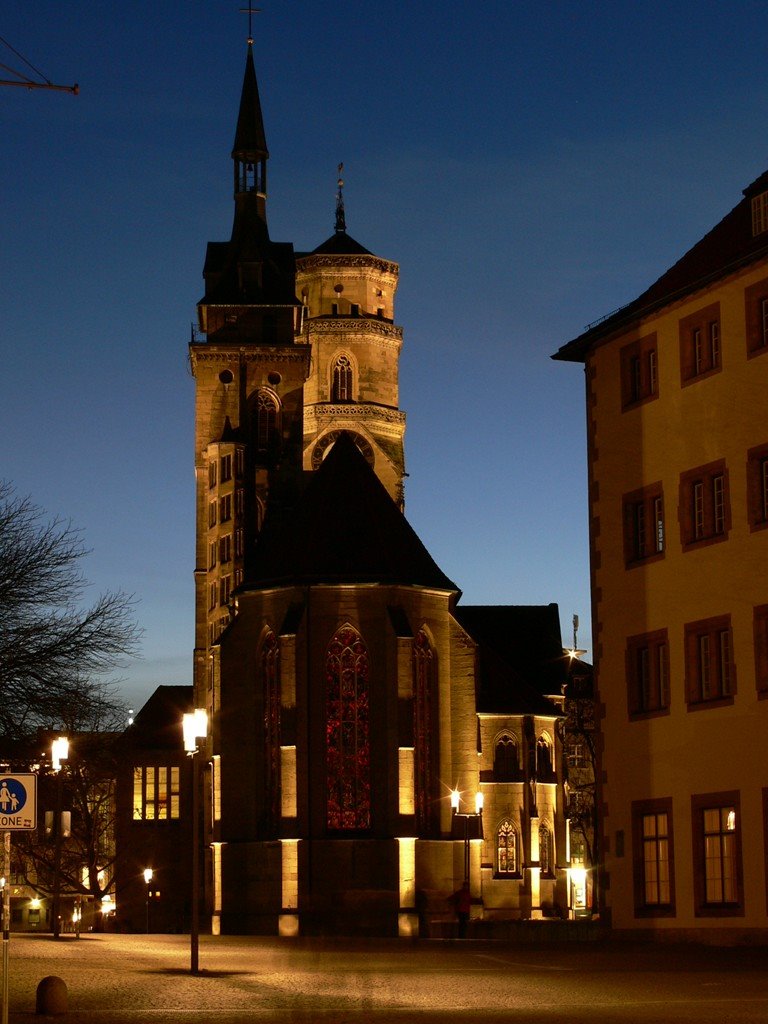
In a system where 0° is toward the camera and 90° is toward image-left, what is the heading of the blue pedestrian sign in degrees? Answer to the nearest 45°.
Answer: approximately 0°

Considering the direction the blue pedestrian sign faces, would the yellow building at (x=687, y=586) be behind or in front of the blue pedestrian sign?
behind
